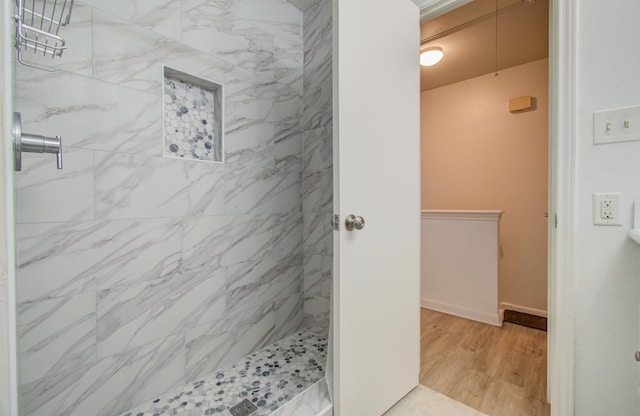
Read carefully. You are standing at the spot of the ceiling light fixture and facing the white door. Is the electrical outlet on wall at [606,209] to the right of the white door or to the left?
left

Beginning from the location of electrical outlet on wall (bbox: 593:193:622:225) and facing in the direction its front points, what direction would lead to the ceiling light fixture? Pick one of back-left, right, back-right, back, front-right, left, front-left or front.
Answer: back-right

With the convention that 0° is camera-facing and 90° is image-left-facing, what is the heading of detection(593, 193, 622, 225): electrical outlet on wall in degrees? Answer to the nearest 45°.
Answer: approximately 0°

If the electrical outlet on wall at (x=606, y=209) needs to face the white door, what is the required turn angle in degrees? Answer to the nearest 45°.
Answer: approximately 45° to its right

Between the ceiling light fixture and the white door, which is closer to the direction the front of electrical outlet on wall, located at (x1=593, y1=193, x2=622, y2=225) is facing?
the white door
